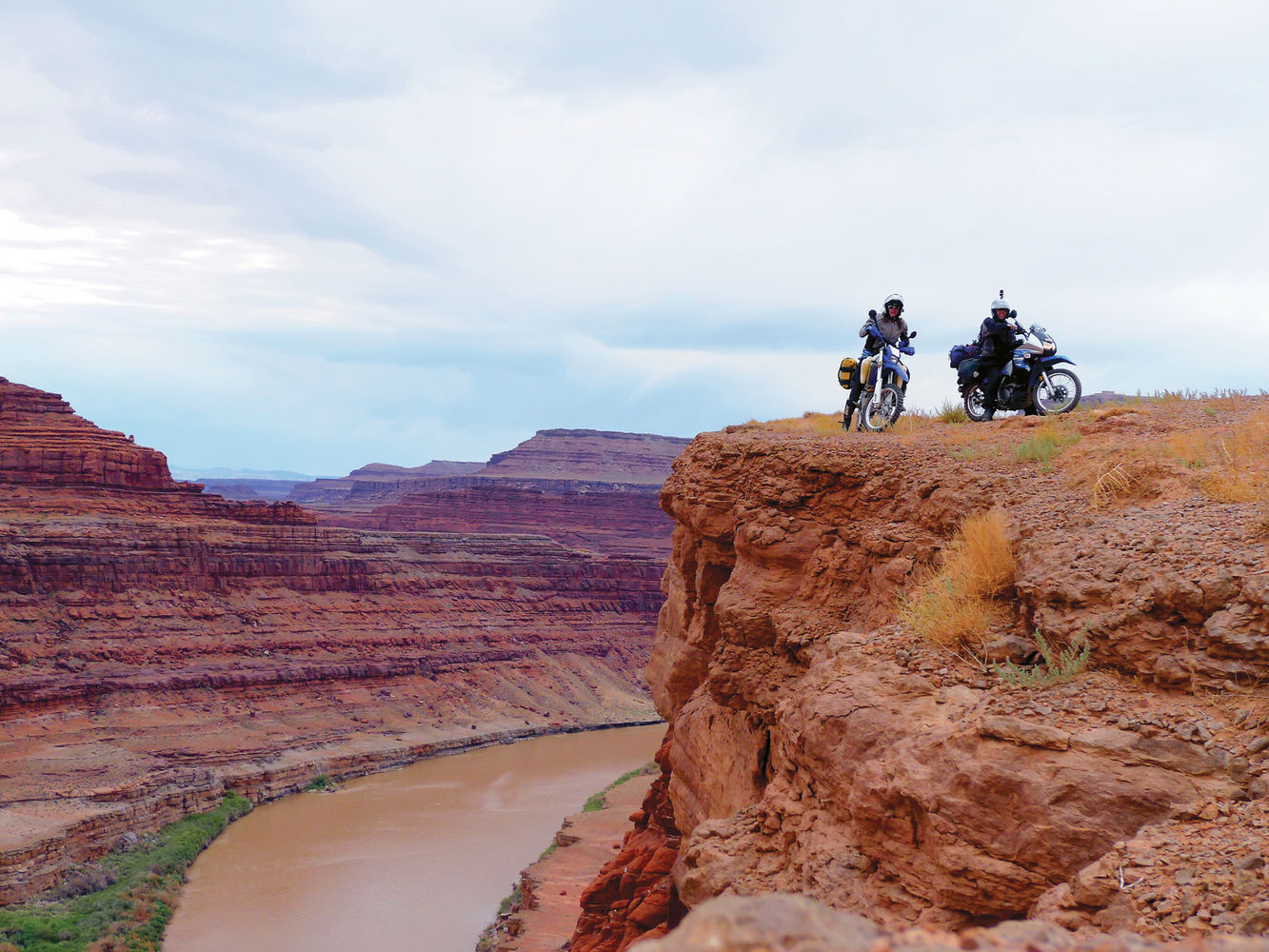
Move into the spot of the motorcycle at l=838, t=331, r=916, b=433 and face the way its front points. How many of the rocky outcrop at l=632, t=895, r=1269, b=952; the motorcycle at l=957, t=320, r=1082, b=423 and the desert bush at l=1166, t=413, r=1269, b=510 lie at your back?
0

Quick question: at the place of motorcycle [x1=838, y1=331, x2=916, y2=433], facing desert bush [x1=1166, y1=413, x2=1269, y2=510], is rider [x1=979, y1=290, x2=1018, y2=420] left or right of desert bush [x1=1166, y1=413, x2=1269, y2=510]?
left

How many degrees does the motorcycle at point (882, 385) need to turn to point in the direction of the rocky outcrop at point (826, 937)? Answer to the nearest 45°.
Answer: approximately 45° to its right

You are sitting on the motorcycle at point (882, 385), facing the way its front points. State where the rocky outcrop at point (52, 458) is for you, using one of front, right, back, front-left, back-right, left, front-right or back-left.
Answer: back

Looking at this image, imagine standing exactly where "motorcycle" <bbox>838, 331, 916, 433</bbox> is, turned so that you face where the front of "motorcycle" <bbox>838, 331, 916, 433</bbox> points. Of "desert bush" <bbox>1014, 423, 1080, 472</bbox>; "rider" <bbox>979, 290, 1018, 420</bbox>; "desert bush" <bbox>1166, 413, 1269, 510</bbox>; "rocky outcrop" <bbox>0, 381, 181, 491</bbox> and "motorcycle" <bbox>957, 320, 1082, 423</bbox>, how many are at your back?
1

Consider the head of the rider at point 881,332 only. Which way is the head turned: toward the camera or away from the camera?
toward the camera

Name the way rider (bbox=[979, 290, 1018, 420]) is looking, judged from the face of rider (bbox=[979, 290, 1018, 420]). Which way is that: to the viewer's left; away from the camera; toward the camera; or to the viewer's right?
toward the camera

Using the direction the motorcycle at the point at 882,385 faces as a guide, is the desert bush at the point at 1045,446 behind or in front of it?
in front

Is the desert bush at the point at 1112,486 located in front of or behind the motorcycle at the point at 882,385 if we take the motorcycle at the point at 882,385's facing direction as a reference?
in front

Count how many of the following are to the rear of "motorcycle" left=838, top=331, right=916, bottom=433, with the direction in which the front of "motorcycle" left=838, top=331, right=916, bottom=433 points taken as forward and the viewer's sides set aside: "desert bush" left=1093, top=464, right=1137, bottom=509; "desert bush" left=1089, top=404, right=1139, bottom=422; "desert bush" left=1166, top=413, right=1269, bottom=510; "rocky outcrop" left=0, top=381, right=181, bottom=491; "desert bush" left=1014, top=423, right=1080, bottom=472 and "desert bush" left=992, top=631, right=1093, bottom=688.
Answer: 1

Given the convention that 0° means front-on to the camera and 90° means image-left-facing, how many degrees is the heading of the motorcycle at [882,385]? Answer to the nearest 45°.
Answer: approximately 315°

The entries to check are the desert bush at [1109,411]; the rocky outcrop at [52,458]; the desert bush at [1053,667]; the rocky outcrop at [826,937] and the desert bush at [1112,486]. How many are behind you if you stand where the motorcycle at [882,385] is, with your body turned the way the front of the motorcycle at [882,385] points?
1
